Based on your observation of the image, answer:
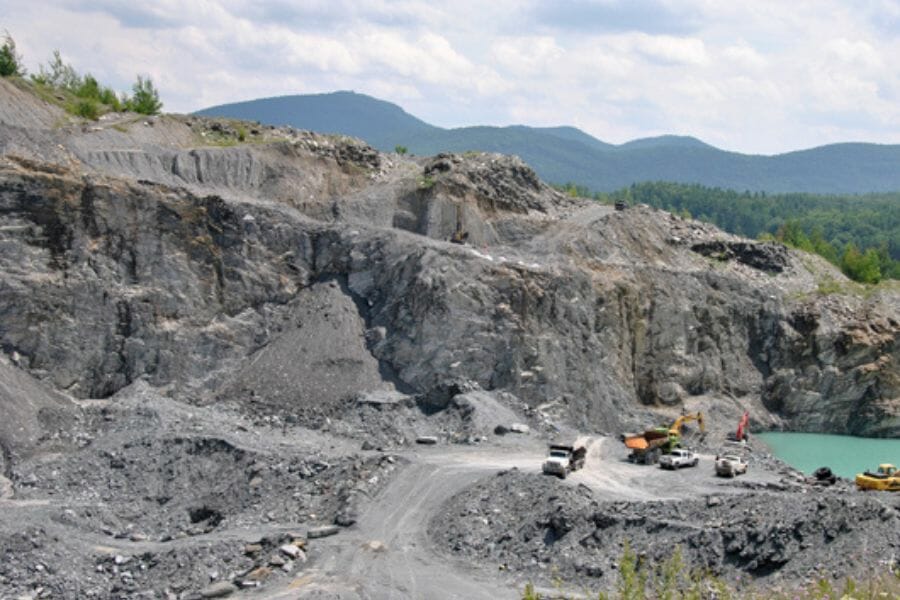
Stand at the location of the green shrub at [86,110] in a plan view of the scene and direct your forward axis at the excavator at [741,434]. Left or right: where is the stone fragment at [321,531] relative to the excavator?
right

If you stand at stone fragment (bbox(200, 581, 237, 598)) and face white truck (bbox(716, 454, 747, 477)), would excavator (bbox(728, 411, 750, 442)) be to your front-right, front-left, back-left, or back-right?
front-left

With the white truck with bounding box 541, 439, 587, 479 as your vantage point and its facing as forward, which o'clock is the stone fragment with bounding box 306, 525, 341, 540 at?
The stone fragment is roughly at 12 o'clock from the white truck.

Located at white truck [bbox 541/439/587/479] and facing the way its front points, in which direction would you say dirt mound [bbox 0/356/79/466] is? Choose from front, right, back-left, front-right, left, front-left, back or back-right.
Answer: front-right

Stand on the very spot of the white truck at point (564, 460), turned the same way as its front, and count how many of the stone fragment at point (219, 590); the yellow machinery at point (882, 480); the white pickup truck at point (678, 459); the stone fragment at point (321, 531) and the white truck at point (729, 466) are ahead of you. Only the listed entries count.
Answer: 2

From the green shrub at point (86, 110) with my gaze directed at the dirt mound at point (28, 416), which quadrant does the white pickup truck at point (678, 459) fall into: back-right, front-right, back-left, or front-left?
front-left

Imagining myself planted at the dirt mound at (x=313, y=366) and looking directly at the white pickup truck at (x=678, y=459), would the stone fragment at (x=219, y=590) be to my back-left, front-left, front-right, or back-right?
front-right

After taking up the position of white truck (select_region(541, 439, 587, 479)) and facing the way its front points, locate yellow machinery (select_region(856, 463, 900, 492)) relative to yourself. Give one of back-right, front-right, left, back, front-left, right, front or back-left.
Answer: back-left

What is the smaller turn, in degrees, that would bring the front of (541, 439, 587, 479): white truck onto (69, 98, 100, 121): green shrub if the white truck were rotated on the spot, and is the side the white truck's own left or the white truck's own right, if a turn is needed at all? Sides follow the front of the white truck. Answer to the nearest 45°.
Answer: approximately 90° to the white truck's own right

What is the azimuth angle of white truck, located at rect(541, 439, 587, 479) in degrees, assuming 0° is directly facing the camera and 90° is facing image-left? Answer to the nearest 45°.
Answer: approximately 45°

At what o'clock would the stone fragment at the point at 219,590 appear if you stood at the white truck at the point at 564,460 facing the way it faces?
The stone fragment is roughly at 12 o'clock from the white truck.

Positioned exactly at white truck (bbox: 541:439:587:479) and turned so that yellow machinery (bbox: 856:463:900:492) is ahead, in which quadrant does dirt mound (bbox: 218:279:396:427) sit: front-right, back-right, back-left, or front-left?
back-left

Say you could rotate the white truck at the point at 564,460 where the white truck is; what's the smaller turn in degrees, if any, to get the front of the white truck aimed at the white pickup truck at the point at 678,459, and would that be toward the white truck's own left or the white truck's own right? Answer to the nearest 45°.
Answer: approximately 180°

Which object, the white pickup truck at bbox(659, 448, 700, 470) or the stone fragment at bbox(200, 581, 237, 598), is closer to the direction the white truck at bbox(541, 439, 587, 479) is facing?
the stone fragment

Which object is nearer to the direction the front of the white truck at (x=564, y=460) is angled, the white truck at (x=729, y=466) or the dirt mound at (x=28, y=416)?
the dirt mound

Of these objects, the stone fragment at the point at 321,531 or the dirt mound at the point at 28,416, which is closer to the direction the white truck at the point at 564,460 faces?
the stone fragment

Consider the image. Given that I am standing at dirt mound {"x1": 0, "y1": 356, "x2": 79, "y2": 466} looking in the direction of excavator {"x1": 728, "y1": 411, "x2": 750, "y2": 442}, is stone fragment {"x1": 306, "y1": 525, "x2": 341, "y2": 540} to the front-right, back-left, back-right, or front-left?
front-right
